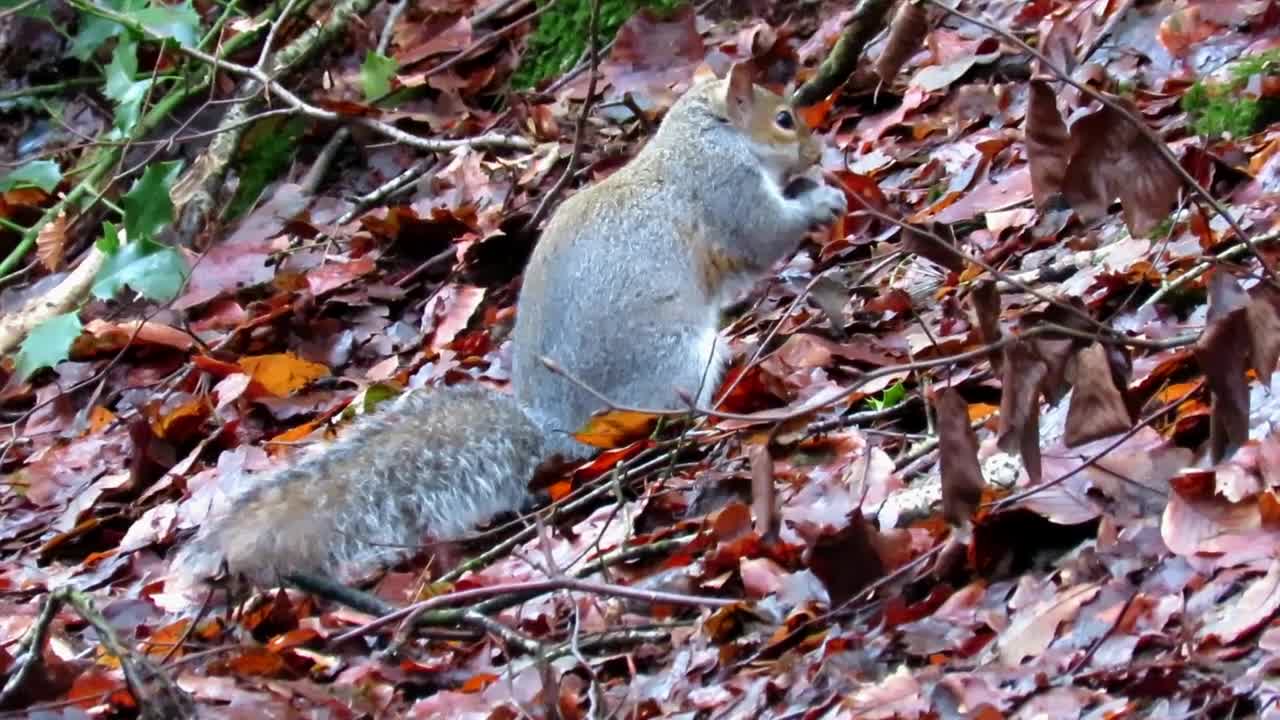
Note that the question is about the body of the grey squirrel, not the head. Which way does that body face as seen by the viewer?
to the viewer's right

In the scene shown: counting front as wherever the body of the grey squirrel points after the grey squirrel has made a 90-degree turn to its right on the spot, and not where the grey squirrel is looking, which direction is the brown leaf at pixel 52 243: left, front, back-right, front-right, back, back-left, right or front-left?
back-right

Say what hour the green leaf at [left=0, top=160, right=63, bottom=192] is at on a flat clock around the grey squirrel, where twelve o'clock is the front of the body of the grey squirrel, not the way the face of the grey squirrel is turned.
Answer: The green leaf is roughly at 7 o'clock from the grey squirrel.

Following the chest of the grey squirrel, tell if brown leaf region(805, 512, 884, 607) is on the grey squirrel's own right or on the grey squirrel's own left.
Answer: on the grey squirrel's own right

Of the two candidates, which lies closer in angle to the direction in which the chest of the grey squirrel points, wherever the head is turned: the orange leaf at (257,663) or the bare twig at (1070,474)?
the bare twig

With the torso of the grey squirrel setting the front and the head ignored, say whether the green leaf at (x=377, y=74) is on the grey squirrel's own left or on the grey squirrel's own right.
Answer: on the grey squirrel's own left

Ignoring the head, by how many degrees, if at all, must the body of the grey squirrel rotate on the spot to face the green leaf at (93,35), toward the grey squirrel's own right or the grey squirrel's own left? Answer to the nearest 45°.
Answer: approximately 135° to the grey squirrel's own left

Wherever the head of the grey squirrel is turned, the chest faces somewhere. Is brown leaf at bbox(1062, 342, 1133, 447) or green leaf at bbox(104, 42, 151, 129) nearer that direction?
the brown leaf

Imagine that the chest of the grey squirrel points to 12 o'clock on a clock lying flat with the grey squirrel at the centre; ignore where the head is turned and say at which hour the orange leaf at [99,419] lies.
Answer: The orange leaf is roughly at 7 o'clock from the grey squirrel.

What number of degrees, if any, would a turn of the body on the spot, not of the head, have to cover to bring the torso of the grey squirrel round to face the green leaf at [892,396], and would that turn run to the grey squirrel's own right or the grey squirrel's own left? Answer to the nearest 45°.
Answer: approximately 45° to the grey squirrel's own right
